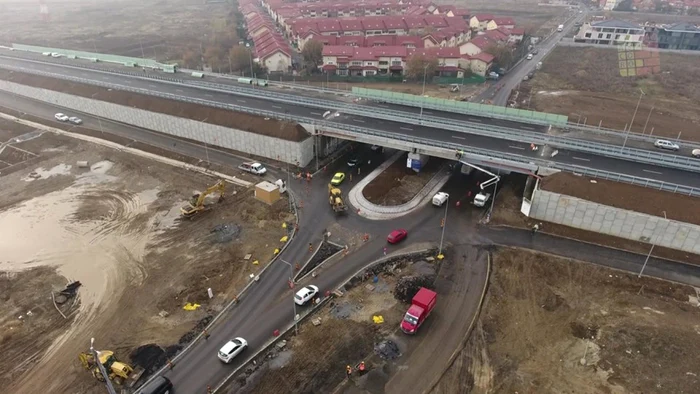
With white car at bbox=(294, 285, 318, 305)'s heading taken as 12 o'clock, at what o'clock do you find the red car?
The red car is roughly at 12 o'clock from the white car.

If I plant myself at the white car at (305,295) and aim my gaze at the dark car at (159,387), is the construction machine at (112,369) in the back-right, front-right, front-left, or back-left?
front-right

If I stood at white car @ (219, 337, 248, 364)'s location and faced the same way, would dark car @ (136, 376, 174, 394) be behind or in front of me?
behind

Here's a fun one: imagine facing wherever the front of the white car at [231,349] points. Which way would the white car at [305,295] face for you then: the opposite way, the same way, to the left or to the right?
the same way

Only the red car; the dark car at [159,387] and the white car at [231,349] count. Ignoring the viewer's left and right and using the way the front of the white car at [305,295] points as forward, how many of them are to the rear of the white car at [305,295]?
2

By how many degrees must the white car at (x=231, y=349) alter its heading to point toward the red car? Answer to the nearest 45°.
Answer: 0° — it already faces it

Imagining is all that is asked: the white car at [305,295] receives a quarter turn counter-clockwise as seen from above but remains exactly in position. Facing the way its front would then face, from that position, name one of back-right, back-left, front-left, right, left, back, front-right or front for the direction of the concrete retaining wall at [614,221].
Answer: back-right

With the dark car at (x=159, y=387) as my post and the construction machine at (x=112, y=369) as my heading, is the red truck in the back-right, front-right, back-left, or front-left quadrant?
back-right

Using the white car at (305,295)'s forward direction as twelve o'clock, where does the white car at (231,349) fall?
the white car at (231,349) is roughly at 6 o'clock from the white car at (305,295).

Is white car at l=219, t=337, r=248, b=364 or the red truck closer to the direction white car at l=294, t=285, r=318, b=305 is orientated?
the red truck

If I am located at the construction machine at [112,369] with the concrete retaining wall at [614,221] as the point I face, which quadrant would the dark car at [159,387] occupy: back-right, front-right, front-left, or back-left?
front-right

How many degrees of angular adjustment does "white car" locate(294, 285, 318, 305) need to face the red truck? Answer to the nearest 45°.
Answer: approximately 90° to its right

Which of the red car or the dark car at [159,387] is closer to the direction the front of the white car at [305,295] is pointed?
the red car

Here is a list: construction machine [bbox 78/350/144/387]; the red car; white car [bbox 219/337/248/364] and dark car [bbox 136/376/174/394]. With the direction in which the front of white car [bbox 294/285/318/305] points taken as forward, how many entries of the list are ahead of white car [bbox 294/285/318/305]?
1

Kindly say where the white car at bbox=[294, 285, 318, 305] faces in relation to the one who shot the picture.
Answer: facing away from the viewer and to the right of the viewer
